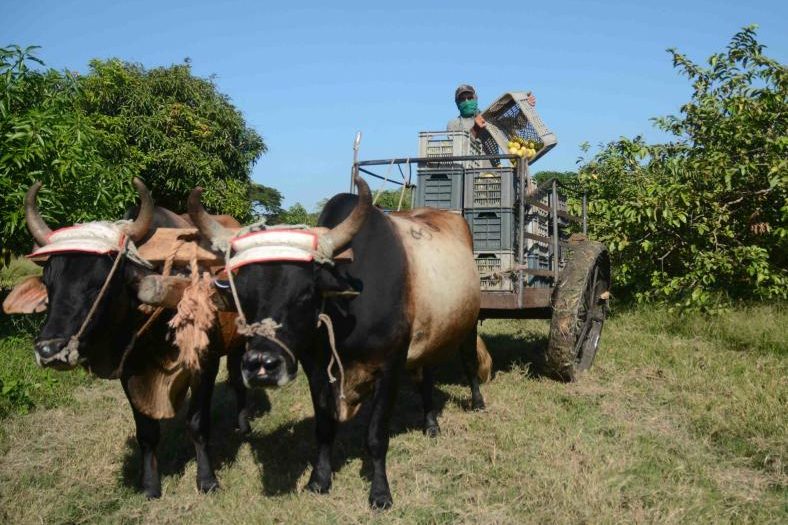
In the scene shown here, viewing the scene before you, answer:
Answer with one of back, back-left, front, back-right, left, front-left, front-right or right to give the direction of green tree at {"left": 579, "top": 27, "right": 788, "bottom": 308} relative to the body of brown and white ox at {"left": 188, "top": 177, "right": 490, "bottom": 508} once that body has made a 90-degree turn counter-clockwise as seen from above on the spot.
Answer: left

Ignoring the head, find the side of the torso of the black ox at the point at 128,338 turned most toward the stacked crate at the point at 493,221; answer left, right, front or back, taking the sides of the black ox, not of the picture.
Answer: back

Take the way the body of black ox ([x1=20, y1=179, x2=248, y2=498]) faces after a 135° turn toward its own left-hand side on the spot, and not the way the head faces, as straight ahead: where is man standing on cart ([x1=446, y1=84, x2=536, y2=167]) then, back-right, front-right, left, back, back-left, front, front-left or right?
front-left

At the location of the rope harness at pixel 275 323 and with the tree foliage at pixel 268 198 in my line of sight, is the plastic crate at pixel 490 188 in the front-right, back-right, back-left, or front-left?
front-right

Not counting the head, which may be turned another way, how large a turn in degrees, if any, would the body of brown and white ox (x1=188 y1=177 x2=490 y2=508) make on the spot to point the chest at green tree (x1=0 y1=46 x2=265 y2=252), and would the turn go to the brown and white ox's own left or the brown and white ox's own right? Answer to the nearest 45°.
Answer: approximately 90° to the brown and white ox's own right

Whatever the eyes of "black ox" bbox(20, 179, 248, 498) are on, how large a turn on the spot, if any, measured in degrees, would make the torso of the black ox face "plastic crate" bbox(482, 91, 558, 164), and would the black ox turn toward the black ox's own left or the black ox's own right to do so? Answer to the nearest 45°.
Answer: approximately 180°

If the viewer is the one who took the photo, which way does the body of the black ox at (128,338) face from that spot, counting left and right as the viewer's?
facing the viewer and to the left of the viewer

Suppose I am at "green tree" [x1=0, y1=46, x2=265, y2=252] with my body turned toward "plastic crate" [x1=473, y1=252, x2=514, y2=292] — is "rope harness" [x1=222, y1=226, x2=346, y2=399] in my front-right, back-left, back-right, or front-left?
front-right

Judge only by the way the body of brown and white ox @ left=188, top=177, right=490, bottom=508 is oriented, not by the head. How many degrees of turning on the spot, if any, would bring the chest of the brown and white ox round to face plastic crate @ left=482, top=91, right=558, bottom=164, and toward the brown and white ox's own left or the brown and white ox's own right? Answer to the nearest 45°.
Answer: approximately 180°

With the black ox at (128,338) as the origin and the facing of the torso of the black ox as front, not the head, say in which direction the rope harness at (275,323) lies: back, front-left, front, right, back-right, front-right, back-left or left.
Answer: left

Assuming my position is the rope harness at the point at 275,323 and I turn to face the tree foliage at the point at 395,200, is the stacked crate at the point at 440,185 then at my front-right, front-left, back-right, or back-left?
front-right

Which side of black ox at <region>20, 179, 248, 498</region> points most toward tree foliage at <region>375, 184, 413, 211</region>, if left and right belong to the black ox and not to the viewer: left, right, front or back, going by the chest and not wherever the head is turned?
back

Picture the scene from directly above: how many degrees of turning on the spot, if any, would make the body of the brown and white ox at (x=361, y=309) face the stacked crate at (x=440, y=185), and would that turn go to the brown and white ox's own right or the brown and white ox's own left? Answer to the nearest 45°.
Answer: approximately 135° to the brown and white ox's own right

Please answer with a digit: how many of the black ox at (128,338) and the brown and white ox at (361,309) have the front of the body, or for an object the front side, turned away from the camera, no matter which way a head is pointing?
0

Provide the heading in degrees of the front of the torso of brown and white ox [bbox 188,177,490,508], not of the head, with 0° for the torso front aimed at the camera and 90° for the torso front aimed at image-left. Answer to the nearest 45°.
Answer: approximately 45°

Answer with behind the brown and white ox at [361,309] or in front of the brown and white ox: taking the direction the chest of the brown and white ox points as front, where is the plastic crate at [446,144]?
behind

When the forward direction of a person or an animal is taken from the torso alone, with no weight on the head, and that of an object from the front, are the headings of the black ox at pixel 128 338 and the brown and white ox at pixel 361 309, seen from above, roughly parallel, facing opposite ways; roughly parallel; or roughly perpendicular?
roughly parallel
